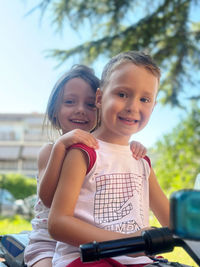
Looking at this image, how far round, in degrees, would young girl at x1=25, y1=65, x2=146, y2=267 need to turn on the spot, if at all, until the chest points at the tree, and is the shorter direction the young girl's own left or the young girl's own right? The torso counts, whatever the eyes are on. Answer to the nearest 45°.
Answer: approximately 135° to the young girl's own left

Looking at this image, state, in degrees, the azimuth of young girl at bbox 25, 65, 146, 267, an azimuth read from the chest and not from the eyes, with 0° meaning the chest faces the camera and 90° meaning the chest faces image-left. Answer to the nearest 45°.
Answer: approximately 315°

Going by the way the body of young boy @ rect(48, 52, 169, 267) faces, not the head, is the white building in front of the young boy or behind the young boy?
behind

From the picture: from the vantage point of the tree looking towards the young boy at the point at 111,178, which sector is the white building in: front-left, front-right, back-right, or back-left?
back-right

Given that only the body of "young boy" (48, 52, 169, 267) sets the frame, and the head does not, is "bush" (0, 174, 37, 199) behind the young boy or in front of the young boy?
behind

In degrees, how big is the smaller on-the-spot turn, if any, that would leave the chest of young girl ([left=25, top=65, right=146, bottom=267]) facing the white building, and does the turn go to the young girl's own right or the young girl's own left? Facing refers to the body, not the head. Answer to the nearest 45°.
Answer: approximately 135° to the young girl's own left

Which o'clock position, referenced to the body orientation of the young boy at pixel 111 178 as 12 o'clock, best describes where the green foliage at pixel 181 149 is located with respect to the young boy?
The green foliage is roughly at 8 o'clock from the young boy.
